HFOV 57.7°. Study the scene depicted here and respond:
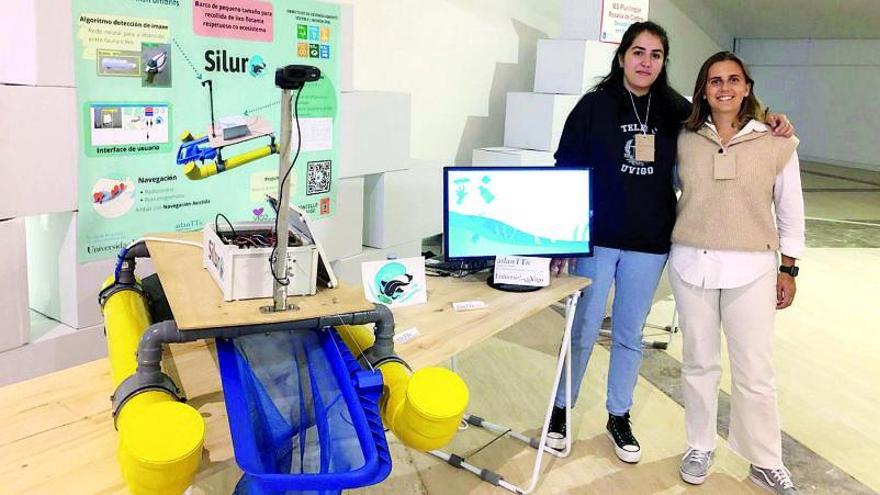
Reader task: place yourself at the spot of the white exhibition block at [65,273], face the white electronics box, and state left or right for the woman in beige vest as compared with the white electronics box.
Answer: left

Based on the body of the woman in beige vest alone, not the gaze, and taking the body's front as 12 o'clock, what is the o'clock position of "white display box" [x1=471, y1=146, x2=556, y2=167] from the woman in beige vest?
The white display box is roughly at 5 o'clock from the woman in beige vest.

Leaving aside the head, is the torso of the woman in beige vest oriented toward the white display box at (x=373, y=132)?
no

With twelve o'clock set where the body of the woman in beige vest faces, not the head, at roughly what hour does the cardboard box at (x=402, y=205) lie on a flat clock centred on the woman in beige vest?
The cardboard box is roughly at 4 o'clock from the woman in beige vest.

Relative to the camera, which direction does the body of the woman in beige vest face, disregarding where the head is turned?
toward the camera

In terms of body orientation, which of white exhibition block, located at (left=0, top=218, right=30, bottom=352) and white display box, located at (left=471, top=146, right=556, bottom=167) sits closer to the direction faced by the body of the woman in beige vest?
the white exhibition block

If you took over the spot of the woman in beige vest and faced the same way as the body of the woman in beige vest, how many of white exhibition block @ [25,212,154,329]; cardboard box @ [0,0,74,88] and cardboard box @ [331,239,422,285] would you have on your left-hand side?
0

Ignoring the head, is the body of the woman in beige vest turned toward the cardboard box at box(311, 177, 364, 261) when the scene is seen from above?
no

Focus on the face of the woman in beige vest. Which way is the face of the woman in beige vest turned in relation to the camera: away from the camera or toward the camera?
toward the camera

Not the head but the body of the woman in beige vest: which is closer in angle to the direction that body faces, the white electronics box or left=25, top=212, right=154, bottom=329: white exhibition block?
the white electronics box

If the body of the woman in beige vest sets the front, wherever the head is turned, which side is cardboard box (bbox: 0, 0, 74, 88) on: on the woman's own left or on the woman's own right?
on the woman's own right

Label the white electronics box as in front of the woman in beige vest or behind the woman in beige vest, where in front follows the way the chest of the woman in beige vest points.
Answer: in front

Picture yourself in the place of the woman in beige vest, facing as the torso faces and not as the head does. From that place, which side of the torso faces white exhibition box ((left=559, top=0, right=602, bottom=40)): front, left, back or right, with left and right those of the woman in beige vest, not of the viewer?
back

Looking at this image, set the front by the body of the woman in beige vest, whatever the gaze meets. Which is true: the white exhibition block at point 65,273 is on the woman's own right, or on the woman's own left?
on the woman's own right

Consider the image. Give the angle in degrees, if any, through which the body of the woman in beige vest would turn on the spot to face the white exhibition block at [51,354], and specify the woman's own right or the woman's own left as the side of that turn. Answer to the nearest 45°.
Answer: approximately 45° to the woman's own right
